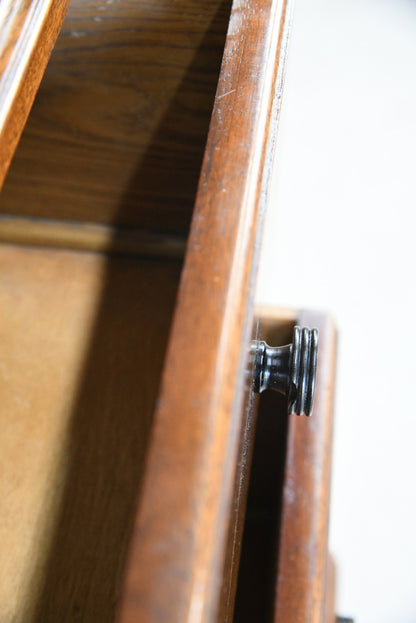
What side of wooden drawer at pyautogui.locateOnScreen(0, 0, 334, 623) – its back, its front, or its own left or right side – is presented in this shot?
right
